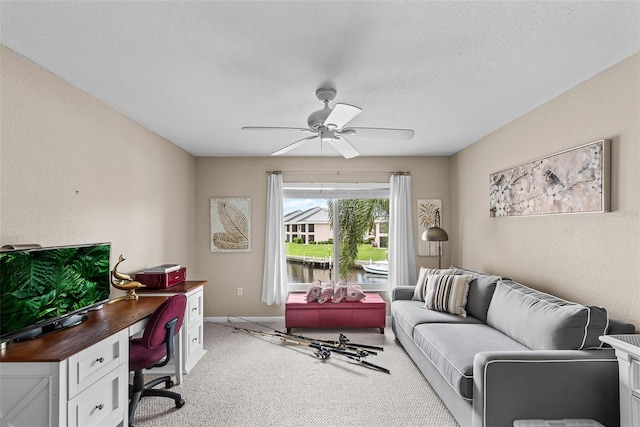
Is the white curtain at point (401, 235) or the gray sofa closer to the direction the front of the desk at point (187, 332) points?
the gray sofa

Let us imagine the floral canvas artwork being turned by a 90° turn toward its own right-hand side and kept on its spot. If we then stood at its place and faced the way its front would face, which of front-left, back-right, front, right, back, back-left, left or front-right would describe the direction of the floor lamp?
front

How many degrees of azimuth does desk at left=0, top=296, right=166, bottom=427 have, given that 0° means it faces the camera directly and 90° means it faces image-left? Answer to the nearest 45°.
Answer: approximately 315°

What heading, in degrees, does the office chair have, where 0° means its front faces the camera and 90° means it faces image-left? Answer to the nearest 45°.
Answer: approximately 135°

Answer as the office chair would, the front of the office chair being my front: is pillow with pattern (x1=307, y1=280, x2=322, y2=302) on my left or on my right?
on my right

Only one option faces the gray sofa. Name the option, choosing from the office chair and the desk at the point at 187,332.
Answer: the desk

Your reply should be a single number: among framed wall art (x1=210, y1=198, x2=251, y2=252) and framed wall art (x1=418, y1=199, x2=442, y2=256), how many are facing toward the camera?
2

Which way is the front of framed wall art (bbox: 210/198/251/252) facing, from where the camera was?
facing the viewer

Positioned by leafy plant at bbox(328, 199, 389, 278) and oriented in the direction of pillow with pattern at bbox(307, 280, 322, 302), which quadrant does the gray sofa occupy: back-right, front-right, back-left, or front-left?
front-left

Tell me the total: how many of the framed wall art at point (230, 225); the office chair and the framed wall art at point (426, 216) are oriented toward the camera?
2

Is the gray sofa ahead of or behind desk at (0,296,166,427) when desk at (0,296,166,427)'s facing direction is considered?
ahead

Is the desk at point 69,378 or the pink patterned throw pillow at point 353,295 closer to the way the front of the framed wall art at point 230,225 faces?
the desk

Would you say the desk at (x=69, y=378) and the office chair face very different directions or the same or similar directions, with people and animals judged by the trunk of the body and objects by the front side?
very different directions
